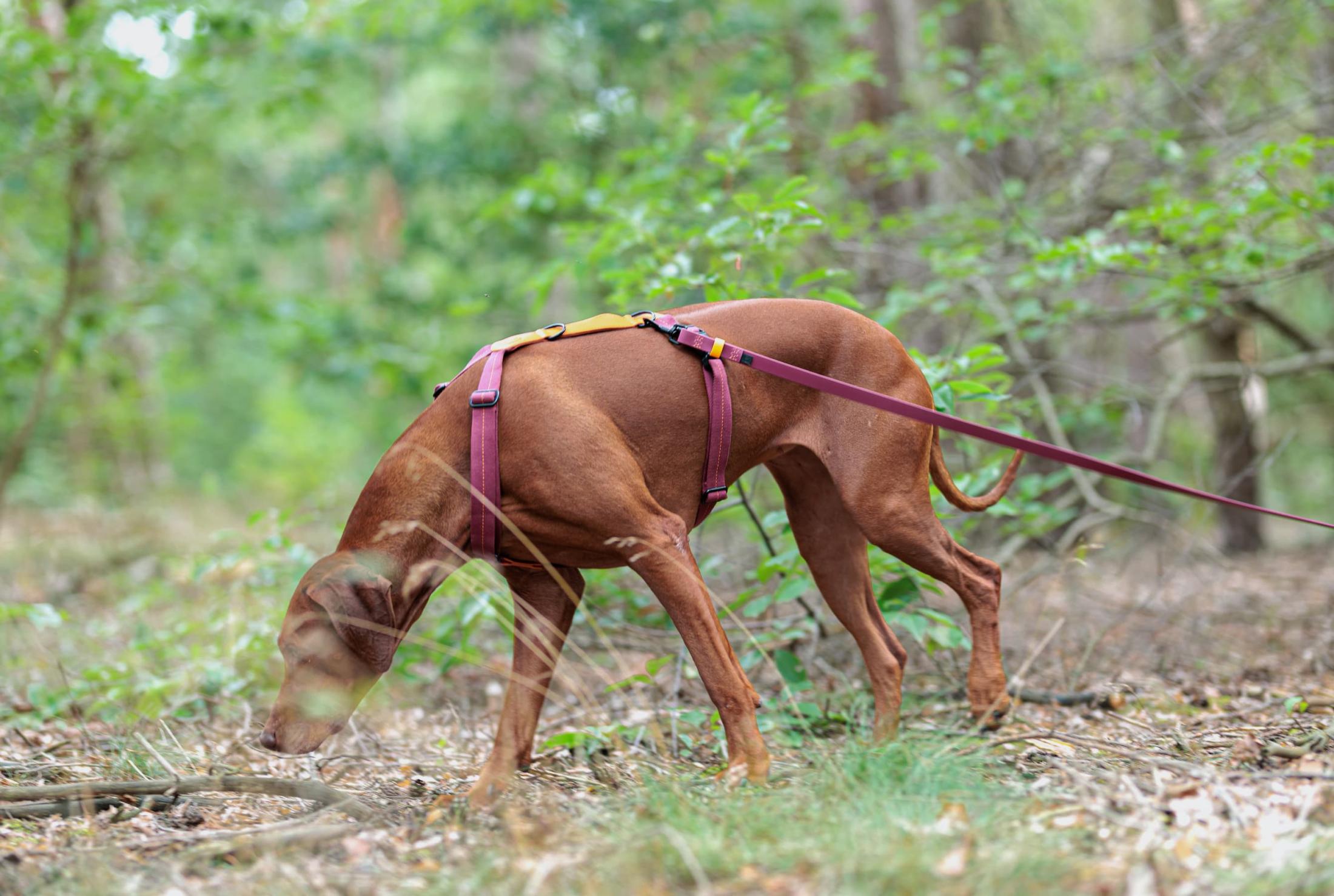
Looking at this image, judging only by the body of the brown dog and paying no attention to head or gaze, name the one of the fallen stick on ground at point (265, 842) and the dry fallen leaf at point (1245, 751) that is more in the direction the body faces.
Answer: the fallen stick on ground

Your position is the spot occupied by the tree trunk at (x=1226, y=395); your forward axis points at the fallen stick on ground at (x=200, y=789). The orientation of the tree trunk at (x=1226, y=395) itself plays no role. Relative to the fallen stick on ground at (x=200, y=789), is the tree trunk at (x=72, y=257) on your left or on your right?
right

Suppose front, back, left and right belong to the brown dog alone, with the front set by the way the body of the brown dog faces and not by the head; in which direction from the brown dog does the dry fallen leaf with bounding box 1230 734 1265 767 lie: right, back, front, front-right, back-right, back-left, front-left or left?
back

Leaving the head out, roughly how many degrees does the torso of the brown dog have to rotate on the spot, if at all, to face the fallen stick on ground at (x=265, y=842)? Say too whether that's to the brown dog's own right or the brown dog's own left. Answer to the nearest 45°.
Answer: approximately 45° to the brown dog's own left

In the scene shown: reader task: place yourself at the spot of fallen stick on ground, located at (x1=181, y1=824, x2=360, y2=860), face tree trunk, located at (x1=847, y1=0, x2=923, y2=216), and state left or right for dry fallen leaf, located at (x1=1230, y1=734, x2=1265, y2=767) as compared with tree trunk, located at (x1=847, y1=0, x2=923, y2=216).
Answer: right

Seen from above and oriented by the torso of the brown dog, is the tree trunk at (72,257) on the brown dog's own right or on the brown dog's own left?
on the brown dog's own right

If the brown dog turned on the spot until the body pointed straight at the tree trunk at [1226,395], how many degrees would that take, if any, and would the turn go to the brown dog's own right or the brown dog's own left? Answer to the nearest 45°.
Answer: approximately 135° to the brown dog's own right

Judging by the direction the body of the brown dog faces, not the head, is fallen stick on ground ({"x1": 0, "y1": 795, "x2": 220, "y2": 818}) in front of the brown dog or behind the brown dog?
in front

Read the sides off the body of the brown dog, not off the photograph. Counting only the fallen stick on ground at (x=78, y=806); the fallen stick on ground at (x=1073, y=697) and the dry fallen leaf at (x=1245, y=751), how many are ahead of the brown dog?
1

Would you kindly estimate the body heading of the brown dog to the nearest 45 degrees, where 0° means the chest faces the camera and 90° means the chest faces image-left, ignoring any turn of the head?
approximately 90°

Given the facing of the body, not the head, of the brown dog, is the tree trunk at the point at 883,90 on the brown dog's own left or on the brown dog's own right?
on the brown dog's own right
